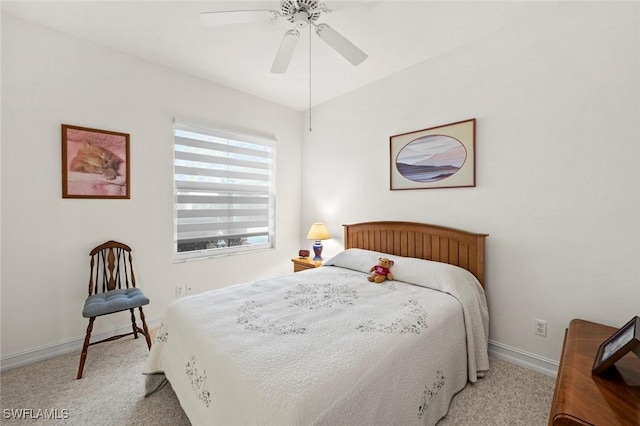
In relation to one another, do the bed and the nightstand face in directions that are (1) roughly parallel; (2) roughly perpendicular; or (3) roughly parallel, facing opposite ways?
roughly parallel

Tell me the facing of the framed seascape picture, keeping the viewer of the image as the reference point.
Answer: facing the viewer and to the left of the viewer

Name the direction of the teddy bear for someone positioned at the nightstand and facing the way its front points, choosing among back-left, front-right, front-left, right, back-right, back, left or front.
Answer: left

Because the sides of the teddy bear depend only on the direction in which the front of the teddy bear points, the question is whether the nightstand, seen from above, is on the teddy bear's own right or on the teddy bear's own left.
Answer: on the teddy bear's own right

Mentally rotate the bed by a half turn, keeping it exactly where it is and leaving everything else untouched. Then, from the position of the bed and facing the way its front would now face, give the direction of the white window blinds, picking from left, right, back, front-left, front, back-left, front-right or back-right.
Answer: left

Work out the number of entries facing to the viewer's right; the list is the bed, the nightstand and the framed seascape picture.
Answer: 0

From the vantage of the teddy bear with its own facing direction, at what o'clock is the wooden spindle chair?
The wooden spindle chair is roughly at 1 o'clock from the teddy bear.

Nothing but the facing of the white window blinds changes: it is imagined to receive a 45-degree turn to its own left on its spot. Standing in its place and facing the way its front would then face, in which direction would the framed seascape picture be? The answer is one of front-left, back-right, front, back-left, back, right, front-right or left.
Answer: front-right

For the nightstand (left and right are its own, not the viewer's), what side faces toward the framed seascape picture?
left

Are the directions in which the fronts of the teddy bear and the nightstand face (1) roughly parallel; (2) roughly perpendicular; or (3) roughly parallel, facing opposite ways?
roughly parallel

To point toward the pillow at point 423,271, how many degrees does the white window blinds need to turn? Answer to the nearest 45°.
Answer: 0° — it already faces it

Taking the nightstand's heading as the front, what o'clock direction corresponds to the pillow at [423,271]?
The pillow is roughly at 9 o'clock from the nightstand.

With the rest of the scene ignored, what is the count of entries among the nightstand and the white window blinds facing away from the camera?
0

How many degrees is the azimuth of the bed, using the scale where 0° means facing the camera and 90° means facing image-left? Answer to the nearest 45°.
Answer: approximately 45°

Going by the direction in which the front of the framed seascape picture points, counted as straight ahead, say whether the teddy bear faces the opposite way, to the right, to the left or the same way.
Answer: the same way
